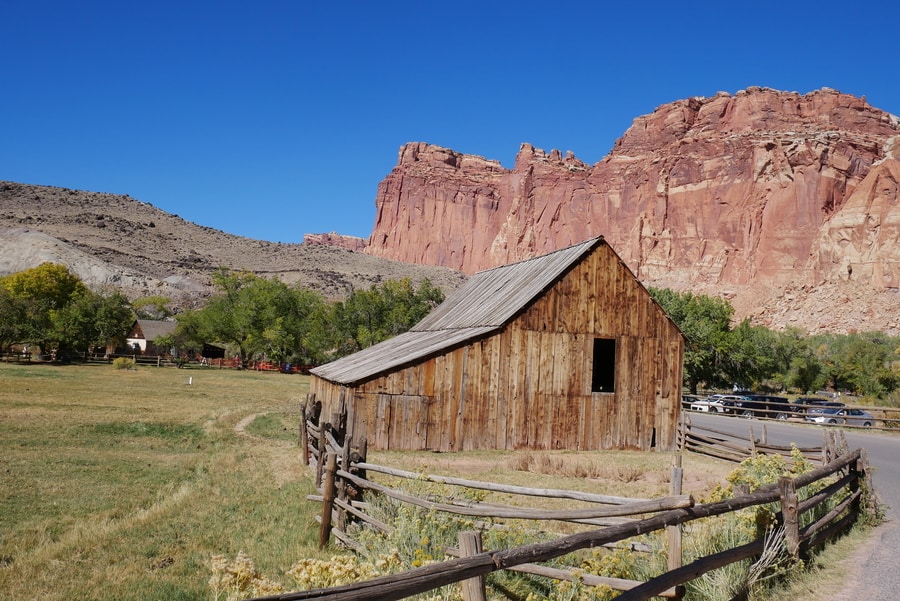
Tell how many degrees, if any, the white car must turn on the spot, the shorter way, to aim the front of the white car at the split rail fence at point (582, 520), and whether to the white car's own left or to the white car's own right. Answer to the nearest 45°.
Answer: approximately 45° to the white car's own left

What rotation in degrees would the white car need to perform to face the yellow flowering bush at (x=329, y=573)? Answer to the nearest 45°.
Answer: approximately 45° to its left

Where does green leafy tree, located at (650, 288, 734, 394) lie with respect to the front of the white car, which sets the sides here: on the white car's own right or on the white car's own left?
on the white car's own right

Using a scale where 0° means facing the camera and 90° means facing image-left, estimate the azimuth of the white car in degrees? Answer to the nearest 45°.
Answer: approximately 45°

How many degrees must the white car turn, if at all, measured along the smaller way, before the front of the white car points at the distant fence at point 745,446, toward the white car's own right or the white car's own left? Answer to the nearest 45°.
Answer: approximately 45° to the white car's own left
